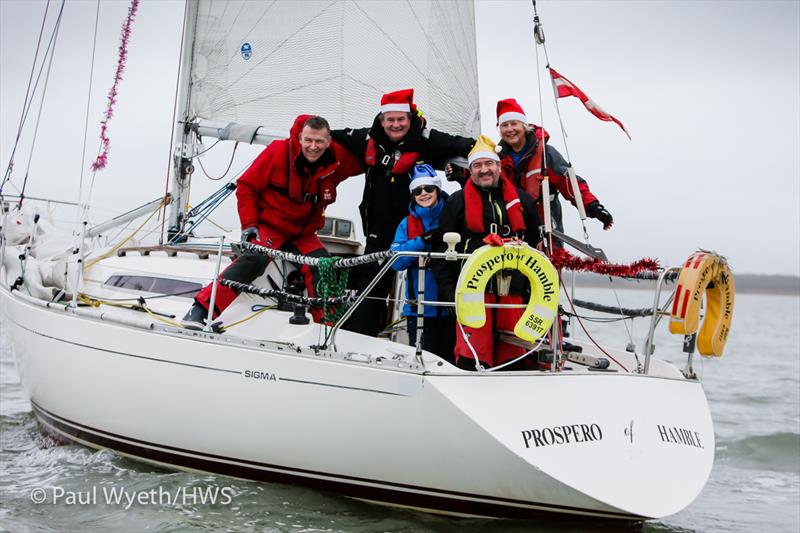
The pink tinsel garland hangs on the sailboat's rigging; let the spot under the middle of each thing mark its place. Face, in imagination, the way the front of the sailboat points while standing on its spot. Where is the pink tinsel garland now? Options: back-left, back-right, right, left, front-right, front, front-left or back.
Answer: front

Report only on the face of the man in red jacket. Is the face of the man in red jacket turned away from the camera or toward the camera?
toward the camera

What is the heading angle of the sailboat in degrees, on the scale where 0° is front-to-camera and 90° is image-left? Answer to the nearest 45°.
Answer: approximately 135°

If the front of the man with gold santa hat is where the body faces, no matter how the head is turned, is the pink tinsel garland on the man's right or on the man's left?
on the man's right

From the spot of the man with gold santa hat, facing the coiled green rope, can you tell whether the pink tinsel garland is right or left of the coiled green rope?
right

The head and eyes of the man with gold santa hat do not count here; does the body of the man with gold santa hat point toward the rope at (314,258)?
no

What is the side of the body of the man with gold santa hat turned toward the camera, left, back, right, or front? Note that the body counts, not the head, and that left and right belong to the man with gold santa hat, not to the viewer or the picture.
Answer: front

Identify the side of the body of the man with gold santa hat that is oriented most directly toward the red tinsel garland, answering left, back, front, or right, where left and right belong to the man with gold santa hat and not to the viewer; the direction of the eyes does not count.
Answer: left

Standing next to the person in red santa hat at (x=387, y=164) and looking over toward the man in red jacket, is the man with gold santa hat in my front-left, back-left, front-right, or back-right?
back-left

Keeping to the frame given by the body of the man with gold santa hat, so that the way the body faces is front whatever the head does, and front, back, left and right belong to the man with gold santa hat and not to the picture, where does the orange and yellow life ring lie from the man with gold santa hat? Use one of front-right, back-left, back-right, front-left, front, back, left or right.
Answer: left

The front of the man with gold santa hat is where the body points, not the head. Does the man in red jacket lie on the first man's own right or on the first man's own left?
on the first man's own right

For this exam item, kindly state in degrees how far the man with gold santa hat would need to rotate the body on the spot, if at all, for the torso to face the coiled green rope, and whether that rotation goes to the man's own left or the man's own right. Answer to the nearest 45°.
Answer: approximately 90° to the man's own right

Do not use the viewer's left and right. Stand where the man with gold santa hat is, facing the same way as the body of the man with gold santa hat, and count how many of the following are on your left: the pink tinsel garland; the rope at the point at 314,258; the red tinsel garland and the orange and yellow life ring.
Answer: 2

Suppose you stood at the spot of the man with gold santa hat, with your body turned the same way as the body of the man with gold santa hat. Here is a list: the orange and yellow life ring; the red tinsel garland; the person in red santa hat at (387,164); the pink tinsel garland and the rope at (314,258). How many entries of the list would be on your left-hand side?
2

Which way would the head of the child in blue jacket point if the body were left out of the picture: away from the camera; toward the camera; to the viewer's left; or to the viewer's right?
toward the camera

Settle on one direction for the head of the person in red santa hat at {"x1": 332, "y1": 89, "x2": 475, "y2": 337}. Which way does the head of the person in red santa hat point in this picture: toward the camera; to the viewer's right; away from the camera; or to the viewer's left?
toward the camera
